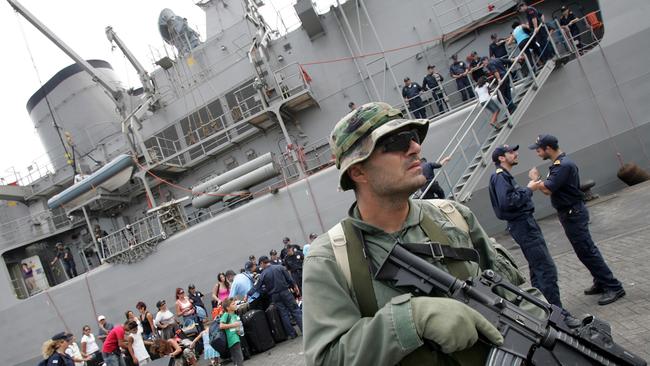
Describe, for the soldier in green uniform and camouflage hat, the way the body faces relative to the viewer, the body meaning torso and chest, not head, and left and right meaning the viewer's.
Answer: facing the viewer and to the right of the viewer

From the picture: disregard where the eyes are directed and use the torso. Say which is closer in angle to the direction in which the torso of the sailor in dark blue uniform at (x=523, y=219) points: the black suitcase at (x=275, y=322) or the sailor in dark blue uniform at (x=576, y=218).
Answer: the sailor in dark blue uniform

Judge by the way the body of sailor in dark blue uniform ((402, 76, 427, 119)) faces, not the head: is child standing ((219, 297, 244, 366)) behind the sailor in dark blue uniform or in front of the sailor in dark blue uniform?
in front

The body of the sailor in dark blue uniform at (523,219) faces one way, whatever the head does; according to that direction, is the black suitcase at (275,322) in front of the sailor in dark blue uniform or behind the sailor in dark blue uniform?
behind

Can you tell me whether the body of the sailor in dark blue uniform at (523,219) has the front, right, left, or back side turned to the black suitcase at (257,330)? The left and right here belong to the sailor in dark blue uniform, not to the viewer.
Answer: back

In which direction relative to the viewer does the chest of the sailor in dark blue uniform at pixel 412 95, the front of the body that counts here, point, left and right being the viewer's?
facing the viewer

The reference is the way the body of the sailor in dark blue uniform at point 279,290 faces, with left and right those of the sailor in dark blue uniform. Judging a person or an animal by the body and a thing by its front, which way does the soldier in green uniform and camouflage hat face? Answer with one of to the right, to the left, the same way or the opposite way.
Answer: the opposite way

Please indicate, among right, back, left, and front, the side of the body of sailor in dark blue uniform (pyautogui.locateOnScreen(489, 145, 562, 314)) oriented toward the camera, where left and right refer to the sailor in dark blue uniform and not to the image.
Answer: right

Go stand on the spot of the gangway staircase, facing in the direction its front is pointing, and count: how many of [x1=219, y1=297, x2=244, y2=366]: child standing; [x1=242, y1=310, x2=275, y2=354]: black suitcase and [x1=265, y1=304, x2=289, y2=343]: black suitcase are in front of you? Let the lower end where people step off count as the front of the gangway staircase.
3

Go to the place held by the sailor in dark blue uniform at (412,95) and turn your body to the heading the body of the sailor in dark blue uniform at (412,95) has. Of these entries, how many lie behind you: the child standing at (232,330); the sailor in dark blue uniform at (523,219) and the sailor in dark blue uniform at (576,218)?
0

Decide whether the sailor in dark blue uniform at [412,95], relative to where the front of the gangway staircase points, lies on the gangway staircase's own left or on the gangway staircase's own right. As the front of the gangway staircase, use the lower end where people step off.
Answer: on the gangway staircase's own right

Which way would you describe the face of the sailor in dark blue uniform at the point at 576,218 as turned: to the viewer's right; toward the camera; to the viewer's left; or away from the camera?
to the viewer's left

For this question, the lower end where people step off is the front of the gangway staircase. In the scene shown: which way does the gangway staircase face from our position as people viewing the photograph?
facing the viewer and to the left of the viewer

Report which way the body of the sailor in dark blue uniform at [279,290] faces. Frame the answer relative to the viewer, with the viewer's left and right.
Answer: facing away from the viewer and to the left of the viewer

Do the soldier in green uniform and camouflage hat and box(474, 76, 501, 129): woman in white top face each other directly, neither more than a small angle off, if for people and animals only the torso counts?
no

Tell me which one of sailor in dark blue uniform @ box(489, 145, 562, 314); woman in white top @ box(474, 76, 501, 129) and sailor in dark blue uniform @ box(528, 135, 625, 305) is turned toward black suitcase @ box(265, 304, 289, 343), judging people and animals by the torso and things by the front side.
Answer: sailor in dark blue uniform @ box(528, 135, 625, 305)

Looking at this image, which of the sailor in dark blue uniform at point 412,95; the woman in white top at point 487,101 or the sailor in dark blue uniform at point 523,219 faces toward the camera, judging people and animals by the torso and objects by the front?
the sailor in dark blue uniform at point 412,95

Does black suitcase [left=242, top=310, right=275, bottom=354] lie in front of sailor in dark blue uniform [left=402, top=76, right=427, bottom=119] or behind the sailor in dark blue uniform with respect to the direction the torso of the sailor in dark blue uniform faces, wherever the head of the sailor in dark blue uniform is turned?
in front

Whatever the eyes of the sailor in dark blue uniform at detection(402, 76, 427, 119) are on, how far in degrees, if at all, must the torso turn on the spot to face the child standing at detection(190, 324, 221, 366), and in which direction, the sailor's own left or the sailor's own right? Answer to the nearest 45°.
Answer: approximately 45° to the sailor's own right

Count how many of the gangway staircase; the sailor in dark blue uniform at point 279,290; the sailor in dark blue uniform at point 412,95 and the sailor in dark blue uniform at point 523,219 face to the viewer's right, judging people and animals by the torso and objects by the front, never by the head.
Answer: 1

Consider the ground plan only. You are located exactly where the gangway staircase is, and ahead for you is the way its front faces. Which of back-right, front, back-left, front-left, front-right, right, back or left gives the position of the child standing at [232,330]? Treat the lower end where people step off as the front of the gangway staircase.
front
